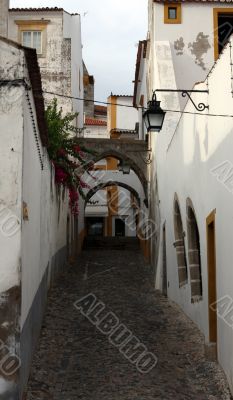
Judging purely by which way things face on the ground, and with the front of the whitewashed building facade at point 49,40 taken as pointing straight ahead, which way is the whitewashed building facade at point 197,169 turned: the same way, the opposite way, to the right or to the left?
to the right

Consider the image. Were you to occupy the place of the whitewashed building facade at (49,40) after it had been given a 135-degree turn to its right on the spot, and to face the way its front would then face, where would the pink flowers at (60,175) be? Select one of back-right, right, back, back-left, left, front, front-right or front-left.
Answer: back-left

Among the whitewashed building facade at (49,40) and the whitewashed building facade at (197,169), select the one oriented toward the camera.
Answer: the whitewashed building facade at (49,40)

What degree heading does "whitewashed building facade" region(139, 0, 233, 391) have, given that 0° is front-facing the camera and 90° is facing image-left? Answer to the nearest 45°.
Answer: approximately 90°

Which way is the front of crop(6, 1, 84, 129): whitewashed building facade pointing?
toward the camera

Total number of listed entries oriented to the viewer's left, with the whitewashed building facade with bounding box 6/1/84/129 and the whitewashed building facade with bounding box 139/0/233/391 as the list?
1

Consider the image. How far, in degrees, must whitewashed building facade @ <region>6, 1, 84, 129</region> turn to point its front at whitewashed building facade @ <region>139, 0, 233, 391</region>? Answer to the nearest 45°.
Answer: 0° — it already faces it
